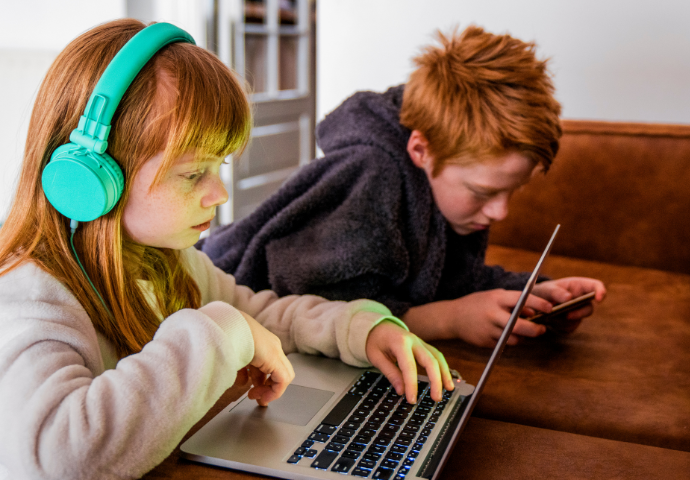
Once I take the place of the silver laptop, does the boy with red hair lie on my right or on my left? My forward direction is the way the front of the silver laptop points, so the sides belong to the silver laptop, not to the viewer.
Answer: on my right

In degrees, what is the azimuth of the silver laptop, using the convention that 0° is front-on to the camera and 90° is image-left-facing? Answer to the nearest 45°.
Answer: approximately 90°
